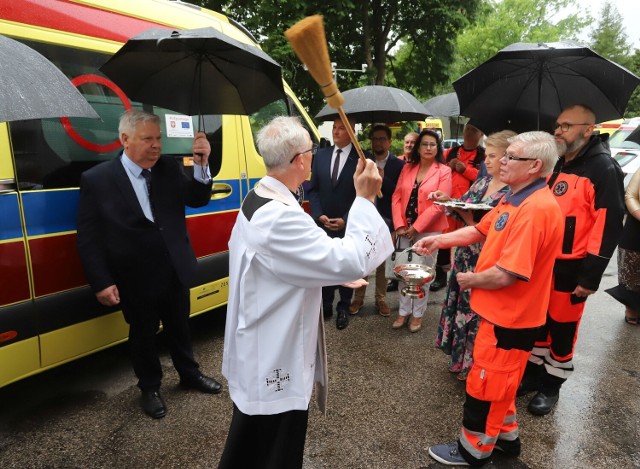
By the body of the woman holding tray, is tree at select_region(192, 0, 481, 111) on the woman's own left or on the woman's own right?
on the woman's own right

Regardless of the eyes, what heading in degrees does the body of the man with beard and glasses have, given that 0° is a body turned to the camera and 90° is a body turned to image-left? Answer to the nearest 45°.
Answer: approximately 45°

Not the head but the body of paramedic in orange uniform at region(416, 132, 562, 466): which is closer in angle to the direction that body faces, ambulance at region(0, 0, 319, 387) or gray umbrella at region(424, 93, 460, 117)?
the ambulance

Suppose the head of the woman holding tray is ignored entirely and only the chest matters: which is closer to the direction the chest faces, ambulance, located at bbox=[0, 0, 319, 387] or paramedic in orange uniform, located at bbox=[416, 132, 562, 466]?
the ambulance

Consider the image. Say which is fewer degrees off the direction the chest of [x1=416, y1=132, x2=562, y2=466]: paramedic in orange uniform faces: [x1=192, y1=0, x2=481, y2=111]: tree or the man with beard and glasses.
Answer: the tree

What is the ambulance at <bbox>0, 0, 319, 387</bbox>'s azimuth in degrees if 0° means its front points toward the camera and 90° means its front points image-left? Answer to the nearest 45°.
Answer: approximately 225°

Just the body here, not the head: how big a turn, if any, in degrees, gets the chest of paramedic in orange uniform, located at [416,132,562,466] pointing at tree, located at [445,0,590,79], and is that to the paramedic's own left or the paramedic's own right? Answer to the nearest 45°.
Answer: approximately 90° to the paramedic's own right

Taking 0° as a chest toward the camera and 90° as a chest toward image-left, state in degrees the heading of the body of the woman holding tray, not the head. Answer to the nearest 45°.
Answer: approximately 45°

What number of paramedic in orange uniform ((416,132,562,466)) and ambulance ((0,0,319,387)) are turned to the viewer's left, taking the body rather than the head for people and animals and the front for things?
1

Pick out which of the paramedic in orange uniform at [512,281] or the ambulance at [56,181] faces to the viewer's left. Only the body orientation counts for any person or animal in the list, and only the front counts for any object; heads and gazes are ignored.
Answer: the paramedic in orange uniform

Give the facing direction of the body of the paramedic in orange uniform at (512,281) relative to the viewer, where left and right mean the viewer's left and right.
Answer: facing to the left of the viewer

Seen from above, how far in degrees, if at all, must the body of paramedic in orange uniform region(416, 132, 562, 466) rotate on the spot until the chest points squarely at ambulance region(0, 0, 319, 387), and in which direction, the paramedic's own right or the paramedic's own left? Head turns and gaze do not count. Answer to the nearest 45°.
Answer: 0° — they already face it

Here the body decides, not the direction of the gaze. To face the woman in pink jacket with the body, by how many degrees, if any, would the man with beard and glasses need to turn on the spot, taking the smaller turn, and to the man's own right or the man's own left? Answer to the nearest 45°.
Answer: approximately 90° to the man's own right

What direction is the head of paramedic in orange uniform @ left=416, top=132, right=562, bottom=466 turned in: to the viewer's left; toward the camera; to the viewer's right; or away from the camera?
to the viewer's left

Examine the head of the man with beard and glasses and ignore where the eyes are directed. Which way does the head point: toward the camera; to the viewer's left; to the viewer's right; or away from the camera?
to the viewer's left
